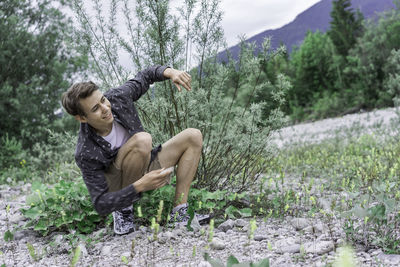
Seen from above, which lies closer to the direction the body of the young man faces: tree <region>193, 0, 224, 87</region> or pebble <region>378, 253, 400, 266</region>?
the pebble

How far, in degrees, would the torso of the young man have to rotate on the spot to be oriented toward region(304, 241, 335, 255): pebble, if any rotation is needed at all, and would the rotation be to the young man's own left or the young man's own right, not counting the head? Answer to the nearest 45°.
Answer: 0° — they already face it

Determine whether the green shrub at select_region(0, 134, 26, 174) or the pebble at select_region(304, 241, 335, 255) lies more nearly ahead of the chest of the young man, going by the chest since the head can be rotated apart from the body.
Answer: the pebble

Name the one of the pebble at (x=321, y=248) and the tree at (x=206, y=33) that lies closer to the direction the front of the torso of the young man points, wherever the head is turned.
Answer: the pebble

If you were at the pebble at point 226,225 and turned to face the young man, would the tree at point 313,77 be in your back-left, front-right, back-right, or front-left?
back-right

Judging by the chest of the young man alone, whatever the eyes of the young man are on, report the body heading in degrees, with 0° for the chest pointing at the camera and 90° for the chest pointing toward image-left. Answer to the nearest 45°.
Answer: approximately 315°

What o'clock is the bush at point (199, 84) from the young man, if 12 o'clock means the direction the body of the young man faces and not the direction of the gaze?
The bush is roughly at 9 o'clock from the young man.

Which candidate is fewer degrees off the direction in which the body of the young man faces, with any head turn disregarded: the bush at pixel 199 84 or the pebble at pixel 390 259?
the pebble

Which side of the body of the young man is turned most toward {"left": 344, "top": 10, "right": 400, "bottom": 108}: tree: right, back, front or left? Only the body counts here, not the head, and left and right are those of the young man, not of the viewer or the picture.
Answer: left

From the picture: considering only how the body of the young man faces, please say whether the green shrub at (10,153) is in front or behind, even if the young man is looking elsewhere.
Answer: behind
